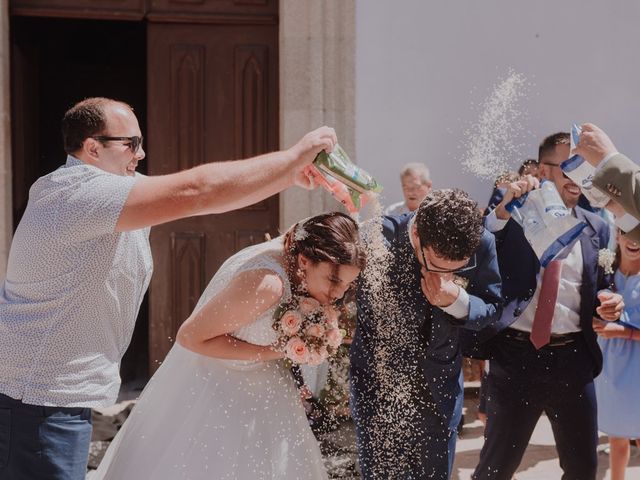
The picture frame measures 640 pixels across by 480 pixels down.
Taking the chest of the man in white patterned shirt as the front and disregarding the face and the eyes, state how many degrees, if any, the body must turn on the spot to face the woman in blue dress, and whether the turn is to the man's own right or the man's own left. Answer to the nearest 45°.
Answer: approximately 45° to the man's own left

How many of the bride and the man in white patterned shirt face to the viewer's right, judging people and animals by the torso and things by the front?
2

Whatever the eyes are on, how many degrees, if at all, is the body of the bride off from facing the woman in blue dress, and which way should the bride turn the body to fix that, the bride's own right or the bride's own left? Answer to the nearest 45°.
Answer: approximately 45° to the bride's own left

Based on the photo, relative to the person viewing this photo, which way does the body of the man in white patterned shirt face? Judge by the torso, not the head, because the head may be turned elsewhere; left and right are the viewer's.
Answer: facing to the right of the viewer

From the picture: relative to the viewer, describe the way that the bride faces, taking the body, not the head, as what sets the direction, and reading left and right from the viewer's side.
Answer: facing to the right of the viewer

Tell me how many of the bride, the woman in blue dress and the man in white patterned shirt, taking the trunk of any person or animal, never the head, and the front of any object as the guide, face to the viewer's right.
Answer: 2

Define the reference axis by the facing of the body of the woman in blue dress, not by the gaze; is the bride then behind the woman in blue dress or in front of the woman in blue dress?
in front

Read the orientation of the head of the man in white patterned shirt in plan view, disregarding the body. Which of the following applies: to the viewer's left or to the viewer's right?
to the viewer's right

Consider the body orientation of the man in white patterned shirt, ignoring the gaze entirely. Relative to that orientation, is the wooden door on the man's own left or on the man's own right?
on the man's own left

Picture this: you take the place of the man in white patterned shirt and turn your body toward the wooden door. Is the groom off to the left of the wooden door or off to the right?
right
